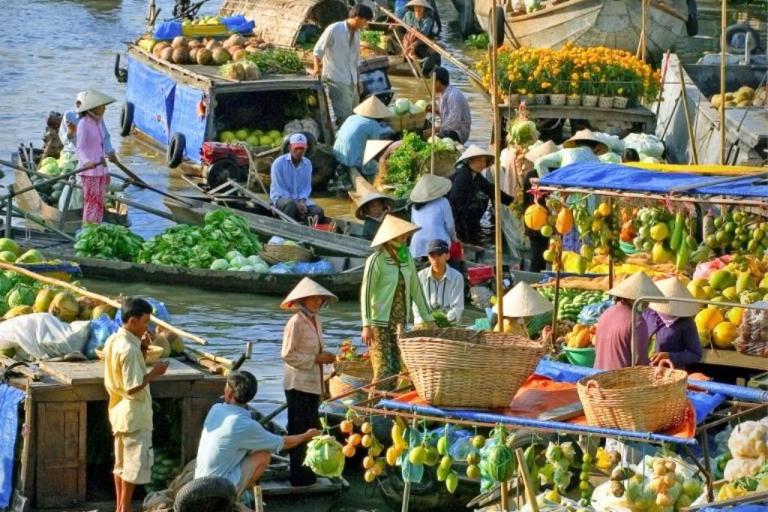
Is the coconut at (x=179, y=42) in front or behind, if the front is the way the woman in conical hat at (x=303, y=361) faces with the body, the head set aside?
behind

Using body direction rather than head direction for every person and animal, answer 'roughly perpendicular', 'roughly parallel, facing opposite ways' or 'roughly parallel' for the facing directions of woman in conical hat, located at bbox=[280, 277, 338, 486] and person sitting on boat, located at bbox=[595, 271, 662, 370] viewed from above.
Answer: roughly perpendicular

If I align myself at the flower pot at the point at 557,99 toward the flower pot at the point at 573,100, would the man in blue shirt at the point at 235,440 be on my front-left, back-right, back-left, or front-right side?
back-right

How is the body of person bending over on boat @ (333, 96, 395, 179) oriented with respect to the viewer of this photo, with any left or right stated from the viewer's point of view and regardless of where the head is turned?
facing to the right of the viewer

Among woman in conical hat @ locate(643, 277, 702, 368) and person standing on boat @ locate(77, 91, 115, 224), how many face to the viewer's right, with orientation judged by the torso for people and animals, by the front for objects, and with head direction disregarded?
1

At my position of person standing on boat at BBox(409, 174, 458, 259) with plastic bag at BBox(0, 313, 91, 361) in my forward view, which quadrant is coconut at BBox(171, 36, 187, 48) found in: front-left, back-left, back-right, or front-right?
back-right

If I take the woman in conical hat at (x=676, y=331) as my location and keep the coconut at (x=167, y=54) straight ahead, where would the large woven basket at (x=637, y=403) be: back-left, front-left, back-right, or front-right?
back-left

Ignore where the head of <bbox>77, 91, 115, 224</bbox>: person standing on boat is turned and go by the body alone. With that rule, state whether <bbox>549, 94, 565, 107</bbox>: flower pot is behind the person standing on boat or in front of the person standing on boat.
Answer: in front

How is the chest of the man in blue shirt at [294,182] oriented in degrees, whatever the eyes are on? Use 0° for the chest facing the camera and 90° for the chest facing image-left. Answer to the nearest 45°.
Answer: approximately 315°

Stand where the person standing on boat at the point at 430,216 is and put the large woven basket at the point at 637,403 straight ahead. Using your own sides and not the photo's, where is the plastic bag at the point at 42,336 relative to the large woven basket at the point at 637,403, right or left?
right

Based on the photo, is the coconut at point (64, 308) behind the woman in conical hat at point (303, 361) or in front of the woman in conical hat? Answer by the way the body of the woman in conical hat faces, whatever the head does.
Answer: behind

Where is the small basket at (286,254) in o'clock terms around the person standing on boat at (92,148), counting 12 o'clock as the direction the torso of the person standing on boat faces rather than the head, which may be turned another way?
The small basket is roughly at 1 o'clock from the person standing on boat.
